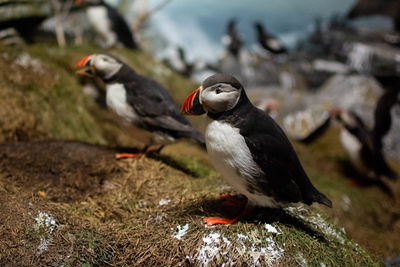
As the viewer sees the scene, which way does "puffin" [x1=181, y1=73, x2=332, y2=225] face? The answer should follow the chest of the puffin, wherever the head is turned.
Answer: to the viewer's left

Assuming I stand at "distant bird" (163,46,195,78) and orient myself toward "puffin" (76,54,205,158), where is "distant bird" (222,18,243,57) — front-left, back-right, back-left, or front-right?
back-left

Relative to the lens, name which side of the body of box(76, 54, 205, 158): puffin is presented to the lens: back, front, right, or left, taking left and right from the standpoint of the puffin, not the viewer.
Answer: left

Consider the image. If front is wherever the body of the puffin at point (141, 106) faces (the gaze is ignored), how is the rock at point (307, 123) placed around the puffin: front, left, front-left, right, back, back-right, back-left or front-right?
back-right

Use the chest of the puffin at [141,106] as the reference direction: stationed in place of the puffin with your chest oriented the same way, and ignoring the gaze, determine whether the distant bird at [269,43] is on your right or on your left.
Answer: on your right

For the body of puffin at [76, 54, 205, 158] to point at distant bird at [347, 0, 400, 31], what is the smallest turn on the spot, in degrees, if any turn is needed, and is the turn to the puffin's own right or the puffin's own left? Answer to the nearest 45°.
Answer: approximately 135° to the puffin's own right

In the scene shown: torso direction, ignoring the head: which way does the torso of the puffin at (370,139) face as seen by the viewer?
to the viewer's left

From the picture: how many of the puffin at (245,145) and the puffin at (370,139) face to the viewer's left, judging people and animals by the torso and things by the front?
2

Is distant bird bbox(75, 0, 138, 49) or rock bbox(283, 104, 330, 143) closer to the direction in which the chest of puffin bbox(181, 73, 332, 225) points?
the distant bird
